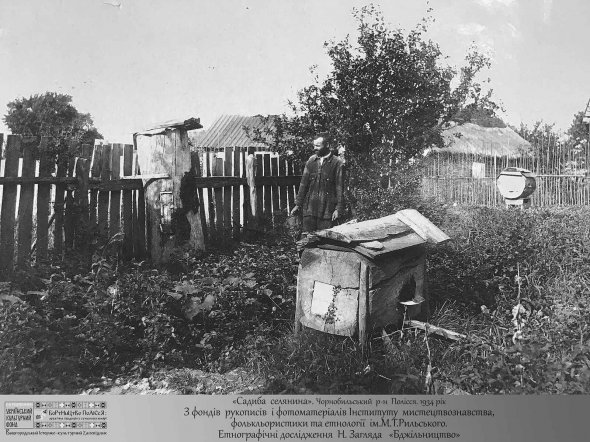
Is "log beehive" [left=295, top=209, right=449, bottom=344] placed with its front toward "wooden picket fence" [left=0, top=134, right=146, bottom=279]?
no

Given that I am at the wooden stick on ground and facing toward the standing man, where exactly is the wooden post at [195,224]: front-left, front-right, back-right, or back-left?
front-left

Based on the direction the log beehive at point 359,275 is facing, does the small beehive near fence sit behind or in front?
behind

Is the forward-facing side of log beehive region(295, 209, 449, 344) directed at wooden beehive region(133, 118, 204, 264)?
no

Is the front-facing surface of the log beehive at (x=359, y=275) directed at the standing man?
no
